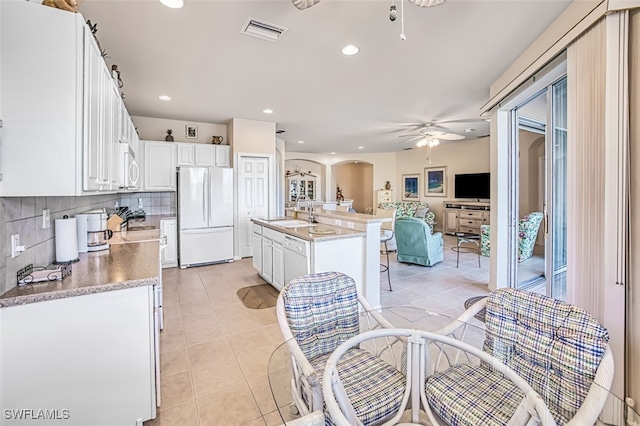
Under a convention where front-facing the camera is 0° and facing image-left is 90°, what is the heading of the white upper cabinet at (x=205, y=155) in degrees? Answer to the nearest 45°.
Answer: approximately 0°

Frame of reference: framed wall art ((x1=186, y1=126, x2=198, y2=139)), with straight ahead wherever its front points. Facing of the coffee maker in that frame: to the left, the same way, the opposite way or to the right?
to the left

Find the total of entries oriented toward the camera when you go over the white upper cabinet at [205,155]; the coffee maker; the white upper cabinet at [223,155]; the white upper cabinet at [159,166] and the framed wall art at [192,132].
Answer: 4

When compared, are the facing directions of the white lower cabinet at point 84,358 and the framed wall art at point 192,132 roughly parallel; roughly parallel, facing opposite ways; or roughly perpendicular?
roughly perpendicular

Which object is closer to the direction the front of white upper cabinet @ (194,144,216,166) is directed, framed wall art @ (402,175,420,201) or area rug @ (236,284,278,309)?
the area rug

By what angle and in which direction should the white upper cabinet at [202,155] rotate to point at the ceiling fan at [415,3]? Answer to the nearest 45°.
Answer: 0° — it already faces it

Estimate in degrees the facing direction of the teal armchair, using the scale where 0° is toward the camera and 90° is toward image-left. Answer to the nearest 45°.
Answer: approximately 225°

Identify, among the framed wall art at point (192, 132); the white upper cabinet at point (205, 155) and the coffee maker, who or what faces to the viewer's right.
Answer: the coffee maker

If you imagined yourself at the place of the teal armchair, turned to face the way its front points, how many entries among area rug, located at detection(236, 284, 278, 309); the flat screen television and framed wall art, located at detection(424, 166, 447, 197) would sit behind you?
1
